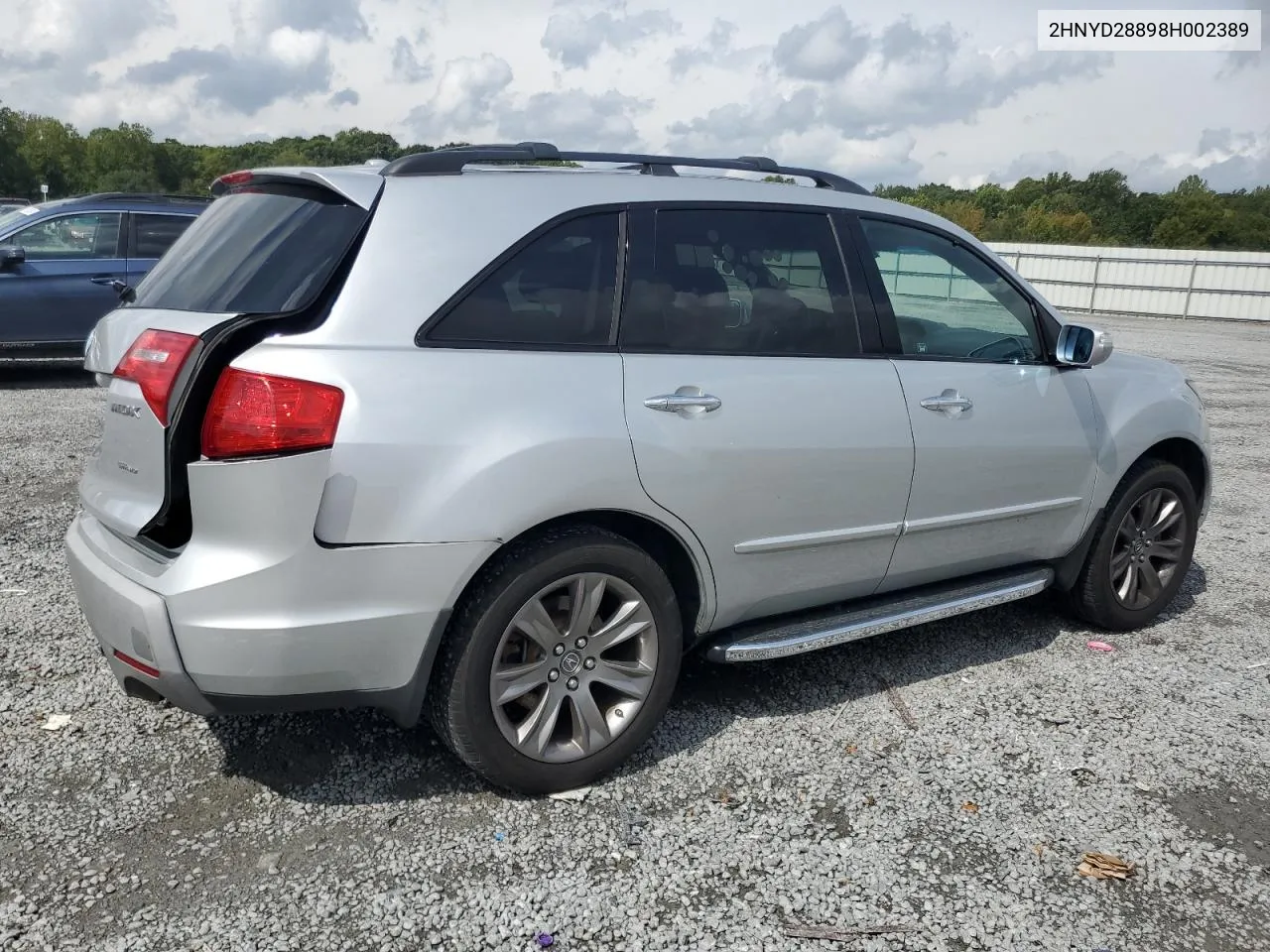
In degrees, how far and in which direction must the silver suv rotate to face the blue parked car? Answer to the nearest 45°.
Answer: approximately 90° to its left

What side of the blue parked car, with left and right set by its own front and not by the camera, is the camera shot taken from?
left

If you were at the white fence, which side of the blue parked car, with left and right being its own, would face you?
back

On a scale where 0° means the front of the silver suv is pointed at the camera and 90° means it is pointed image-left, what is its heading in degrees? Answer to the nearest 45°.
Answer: approximately 225°

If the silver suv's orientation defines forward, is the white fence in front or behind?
in front

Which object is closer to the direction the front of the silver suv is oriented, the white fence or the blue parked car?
the white fence

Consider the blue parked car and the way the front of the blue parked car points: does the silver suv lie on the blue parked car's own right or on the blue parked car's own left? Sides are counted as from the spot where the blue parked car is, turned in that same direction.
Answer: on the blue parked car's own left

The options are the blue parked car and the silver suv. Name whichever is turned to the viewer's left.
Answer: the blue parked car

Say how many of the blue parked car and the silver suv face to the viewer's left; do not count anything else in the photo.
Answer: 1

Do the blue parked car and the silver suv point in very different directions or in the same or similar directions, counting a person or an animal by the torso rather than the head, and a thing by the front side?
very different directions
